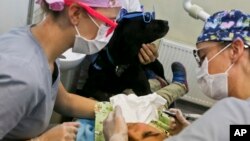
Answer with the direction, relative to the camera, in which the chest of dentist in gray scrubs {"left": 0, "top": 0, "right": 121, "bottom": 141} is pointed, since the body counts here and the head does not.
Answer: to the viewer's right

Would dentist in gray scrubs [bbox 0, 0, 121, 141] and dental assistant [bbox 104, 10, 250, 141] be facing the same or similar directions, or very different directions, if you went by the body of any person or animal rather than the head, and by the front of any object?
very different directions

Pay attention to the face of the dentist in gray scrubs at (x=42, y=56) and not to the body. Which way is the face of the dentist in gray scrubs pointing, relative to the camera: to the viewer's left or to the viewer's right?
to the viewer's right

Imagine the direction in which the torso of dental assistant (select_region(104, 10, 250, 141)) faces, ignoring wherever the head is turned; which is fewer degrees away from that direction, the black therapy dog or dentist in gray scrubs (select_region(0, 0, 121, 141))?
the dentist in gray scrubs

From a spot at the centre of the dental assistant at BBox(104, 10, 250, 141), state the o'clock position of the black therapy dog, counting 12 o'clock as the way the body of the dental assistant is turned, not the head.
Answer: The black therapy dog is roughly at 2 o'clock from the dental assistant.

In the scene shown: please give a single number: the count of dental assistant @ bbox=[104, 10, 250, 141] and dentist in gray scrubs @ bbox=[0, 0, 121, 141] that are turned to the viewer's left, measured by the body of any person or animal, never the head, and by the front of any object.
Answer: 1

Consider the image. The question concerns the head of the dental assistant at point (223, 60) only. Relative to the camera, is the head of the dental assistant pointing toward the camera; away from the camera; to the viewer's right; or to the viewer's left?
to the viewer's left

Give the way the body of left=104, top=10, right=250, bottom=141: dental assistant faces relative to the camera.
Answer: to the viewer's left

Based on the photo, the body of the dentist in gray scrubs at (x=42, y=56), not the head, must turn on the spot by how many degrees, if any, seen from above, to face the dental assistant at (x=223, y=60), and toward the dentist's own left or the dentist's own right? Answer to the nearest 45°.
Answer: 0° — they already face them

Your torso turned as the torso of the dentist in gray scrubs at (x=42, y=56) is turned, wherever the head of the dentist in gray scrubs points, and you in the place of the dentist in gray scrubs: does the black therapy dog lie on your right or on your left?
on your left

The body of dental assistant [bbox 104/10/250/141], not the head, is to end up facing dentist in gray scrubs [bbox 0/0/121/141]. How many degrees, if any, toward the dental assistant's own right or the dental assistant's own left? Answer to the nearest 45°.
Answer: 0° — they already face them
